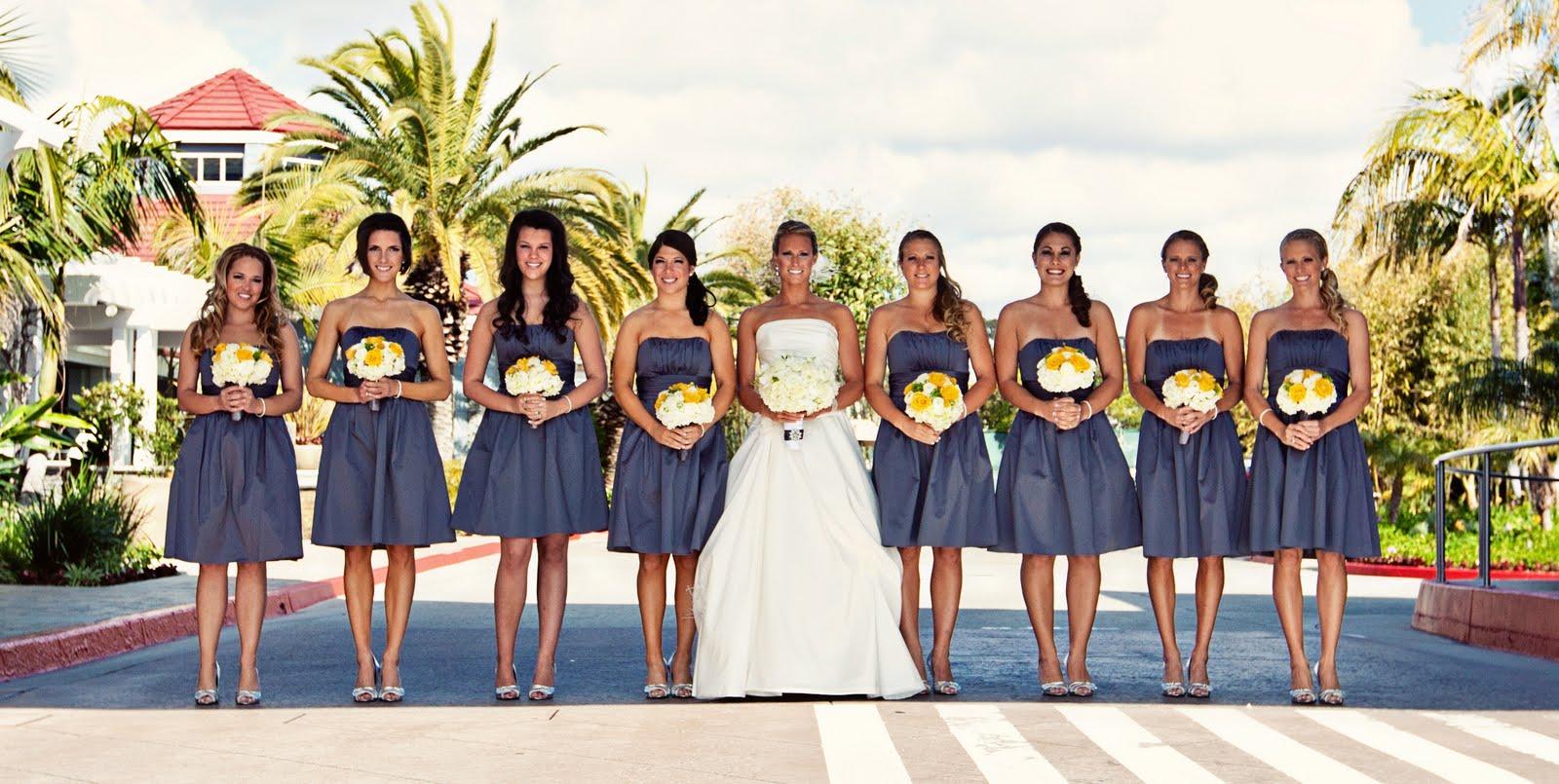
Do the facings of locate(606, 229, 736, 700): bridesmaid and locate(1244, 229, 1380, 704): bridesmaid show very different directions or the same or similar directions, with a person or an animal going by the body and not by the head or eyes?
same or similar directions

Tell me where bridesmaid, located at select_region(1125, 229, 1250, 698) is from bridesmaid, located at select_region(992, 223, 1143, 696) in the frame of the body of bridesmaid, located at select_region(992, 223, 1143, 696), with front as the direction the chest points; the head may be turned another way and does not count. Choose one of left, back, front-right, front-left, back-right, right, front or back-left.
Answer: left

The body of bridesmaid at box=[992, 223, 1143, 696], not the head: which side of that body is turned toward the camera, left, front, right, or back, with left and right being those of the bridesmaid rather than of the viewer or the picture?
front

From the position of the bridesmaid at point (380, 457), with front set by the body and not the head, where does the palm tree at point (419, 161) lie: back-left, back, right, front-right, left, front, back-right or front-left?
back

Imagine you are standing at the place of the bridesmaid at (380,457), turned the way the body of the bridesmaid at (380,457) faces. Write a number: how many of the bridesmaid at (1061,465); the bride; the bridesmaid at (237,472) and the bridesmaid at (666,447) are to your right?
1

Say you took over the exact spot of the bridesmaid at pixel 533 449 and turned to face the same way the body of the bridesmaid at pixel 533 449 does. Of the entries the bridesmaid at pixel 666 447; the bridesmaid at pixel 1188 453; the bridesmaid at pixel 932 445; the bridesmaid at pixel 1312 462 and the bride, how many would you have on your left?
5

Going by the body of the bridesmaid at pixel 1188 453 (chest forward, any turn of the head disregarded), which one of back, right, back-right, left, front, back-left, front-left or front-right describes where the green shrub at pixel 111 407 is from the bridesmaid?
back-right

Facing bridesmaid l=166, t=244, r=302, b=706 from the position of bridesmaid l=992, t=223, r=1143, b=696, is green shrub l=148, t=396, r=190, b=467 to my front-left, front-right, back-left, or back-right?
front-right

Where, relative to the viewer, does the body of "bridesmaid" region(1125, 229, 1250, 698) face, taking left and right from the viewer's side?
facing the viewer

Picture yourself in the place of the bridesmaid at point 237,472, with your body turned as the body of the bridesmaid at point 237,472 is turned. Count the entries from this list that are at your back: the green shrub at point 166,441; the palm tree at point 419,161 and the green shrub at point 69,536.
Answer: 3

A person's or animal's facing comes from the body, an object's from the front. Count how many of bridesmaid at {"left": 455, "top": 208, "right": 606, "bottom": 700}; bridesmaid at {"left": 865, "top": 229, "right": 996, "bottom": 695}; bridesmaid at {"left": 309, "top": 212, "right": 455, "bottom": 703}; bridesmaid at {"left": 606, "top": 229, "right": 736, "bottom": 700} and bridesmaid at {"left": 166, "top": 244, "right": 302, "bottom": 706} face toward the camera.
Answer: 5

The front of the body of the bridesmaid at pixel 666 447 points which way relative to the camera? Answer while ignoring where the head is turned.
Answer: toward the camera

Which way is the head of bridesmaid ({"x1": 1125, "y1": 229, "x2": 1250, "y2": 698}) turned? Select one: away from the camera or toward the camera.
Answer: toward the camera

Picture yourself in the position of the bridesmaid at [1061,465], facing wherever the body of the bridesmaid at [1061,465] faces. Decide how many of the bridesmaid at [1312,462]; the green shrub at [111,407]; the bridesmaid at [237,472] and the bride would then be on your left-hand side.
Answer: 1

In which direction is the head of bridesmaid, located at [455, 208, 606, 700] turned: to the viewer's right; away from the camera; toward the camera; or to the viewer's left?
toward the camera

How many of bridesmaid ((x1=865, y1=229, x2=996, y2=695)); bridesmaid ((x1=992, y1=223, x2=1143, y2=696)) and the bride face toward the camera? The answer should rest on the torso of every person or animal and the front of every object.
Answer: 3

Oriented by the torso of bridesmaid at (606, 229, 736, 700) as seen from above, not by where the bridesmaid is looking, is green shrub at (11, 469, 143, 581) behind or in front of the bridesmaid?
behind

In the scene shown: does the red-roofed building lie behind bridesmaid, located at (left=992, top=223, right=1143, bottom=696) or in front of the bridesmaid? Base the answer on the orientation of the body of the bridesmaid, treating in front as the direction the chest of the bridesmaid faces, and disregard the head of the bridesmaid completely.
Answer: behind

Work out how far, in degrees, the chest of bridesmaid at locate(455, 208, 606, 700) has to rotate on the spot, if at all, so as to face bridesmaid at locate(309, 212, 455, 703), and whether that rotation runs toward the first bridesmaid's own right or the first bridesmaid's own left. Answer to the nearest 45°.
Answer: approximately 90° to the first bridesmaid's own right

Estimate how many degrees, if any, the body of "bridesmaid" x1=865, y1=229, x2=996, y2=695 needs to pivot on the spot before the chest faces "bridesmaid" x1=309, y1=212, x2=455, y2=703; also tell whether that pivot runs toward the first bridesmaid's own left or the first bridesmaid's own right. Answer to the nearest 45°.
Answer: approximately 90° to the first bridesmaid's own right

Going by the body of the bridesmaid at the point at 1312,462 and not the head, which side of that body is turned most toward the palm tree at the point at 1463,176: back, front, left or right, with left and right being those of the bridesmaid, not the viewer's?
back
